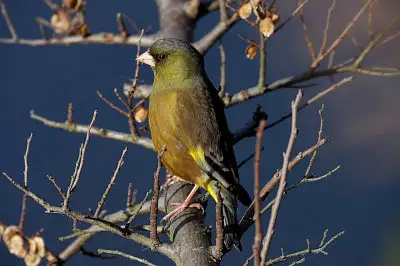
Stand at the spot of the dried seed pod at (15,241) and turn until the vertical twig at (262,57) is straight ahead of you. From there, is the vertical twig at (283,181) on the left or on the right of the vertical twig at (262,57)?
right

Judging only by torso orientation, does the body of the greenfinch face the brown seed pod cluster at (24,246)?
yes

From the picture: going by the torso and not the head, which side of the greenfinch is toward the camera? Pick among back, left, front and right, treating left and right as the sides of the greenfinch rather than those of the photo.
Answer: left
